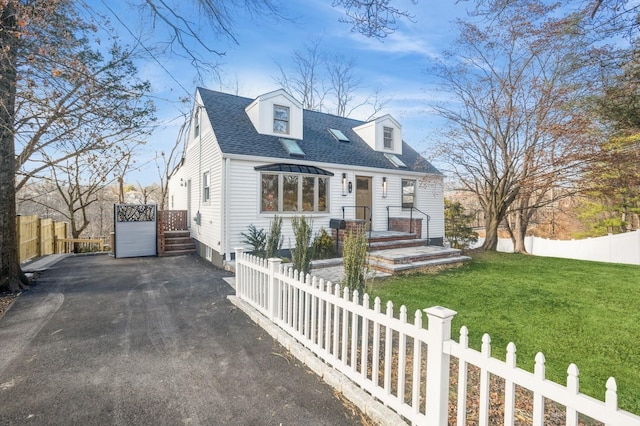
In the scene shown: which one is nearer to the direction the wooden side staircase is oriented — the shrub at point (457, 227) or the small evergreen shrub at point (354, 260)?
the small evergreen shrub

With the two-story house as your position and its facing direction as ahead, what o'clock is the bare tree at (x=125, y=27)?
The bare tree is roughly at 2 o'clock from the two-story house.

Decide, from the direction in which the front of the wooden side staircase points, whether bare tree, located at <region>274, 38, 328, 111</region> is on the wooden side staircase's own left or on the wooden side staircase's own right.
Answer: on the wooden side staircase's own left

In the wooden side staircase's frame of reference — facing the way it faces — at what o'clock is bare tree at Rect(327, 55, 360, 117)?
The bare tree is roughly at 8 o'clock from the wooden side staircase.

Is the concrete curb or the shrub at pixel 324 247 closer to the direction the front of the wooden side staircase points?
the concrete curb

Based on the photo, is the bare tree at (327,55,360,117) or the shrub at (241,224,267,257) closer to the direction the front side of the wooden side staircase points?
the shrub

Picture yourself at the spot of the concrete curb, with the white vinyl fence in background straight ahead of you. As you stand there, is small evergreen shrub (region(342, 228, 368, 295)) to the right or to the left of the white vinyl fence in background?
left

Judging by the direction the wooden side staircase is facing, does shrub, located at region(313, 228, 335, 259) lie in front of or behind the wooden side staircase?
in front

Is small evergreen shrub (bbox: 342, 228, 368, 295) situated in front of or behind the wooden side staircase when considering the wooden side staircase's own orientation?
in front

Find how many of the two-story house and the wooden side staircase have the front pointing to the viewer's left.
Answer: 0

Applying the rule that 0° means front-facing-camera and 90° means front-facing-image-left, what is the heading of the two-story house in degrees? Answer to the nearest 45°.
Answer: approximately 315°

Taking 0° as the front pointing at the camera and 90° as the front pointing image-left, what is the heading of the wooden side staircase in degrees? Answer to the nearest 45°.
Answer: approximately 0°

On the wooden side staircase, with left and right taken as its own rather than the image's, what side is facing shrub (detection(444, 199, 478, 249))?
left
